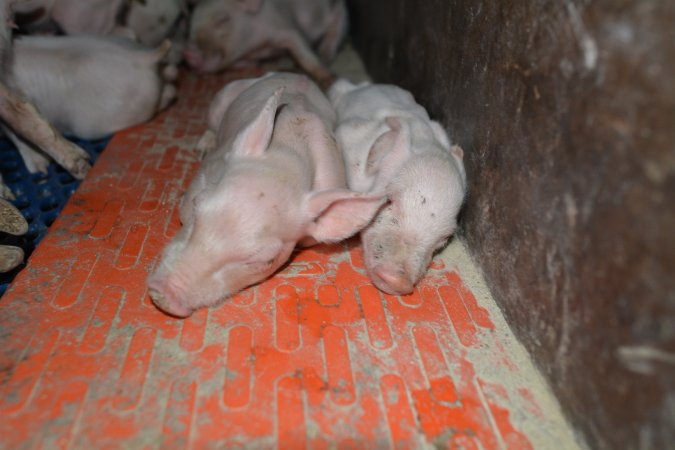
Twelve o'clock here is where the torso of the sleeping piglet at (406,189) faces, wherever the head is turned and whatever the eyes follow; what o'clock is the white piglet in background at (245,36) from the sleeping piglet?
The white piglet in background is roughly at 5 o'clock from the sleeping piglet.

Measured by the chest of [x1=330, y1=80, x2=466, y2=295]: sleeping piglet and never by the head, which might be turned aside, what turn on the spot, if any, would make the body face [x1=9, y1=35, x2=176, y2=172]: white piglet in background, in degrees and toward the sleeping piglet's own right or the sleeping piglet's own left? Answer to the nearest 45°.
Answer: approximately 135° to the sleeping piglet's own right

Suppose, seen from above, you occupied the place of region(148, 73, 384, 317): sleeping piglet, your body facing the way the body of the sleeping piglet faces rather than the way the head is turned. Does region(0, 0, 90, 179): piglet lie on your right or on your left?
on your right

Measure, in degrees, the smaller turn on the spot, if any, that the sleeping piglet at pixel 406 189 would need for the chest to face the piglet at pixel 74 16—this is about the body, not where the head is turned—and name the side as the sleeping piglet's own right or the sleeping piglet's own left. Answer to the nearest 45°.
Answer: approximately 135° to the sleeping piglet's own right

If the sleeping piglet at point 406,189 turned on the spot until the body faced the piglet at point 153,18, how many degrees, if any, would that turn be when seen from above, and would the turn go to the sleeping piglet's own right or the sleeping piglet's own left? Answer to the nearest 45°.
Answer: approximately 135° to the sleeping piglet's own right

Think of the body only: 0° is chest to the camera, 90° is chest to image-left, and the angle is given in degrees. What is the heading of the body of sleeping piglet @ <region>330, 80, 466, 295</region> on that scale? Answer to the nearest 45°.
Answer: approximately 0°

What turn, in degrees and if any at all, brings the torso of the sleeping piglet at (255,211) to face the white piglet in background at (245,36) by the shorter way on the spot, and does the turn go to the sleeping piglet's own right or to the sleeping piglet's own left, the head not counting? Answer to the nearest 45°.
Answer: approximately 135° to the sleeping piglet's own right

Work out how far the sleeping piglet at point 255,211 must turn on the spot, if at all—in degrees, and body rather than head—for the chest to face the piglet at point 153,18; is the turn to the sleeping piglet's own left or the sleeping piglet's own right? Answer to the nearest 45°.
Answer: approximately 135° to the sleeping piglet's own right

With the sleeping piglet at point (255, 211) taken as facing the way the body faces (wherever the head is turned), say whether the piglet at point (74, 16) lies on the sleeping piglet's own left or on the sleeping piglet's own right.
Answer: on the sleeping piglet's own right
